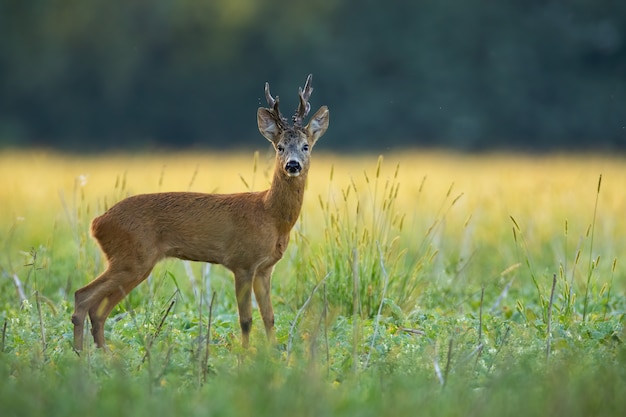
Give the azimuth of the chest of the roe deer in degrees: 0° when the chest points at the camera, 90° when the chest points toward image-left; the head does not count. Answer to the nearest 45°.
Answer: approximately 270°
